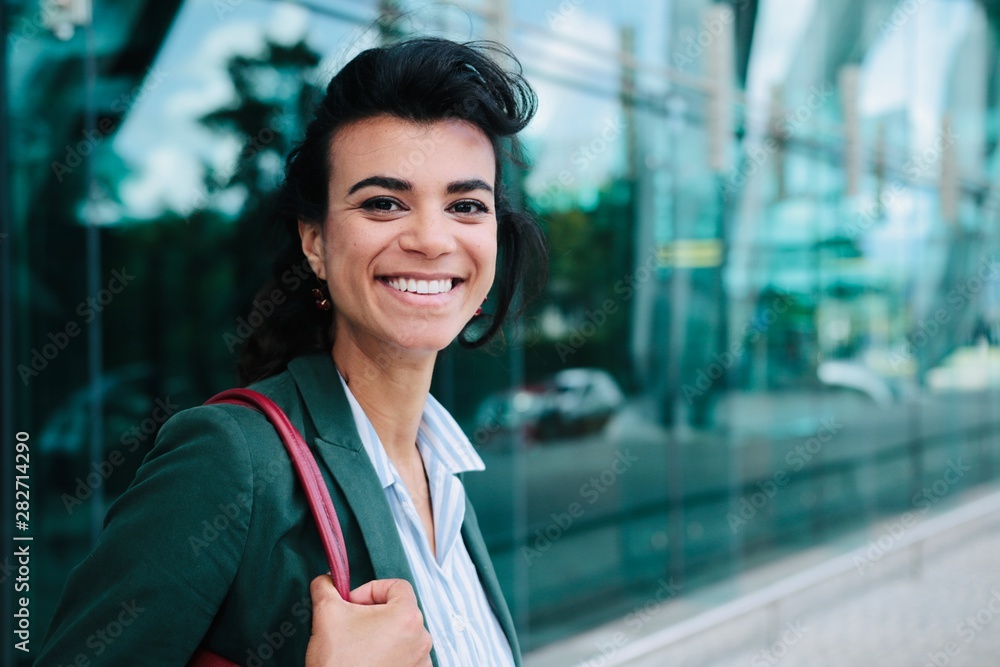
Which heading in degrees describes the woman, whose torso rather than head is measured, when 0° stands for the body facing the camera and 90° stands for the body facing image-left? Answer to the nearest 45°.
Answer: approximately 315°
